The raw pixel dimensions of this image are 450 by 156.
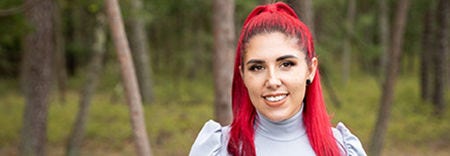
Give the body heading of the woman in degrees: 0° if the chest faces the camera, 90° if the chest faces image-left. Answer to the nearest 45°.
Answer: approximately 0°
